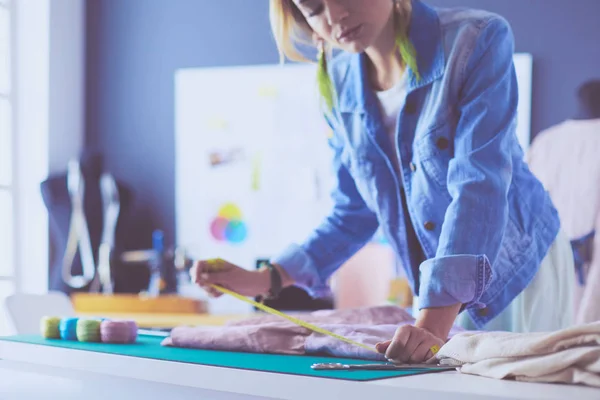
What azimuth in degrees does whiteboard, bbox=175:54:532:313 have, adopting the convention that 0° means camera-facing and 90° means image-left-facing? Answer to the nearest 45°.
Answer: approximately 0°

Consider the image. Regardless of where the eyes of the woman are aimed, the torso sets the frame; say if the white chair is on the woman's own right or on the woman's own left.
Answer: on the woman's own right

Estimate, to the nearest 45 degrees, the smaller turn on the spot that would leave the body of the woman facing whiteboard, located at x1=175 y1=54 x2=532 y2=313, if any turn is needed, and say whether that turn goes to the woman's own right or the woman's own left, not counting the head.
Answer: approximately 135° to the woman's own right

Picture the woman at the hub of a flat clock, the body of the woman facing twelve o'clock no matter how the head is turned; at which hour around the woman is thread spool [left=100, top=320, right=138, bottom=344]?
The thread spool is roughly at 1 o'clock from the woman.

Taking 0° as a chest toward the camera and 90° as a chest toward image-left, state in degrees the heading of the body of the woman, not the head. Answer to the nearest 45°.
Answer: approximately 45°
